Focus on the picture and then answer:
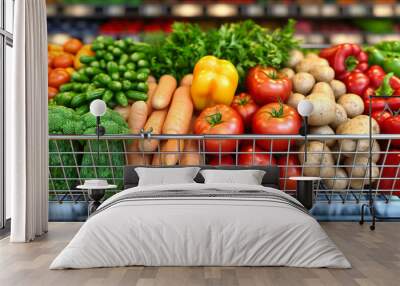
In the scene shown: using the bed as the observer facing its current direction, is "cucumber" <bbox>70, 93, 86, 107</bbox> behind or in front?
behind

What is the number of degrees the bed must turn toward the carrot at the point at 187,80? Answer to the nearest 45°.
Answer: approximately 180°

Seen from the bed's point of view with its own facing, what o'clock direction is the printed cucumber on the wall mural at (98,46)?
The printed cucumber on the wall mural is roughly at 5 o'clock from the bed.

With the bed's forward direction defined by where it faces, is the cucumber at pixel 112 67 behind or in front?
behind

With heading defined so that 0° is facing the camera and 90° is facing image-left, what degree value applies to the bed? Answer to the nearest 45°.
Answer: approximately 0°
